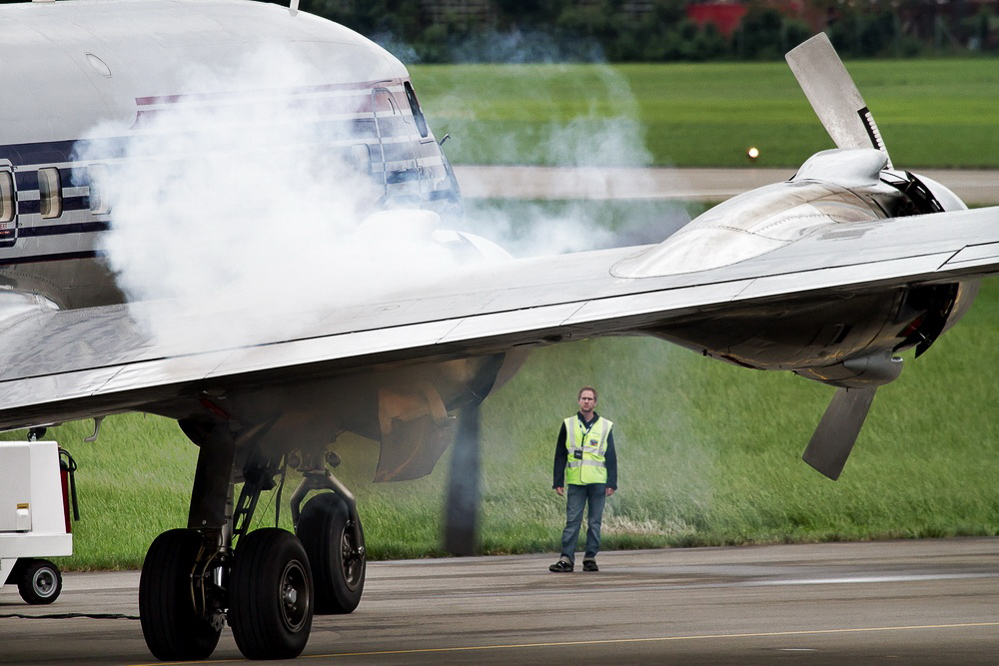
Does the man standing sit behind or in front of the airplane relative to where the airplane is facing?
in front

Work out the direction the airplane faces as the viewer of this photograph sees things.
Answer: facing away from the viewer and to the right of the viewer

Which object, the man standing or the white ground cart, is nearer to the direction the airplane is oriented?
the man standing
